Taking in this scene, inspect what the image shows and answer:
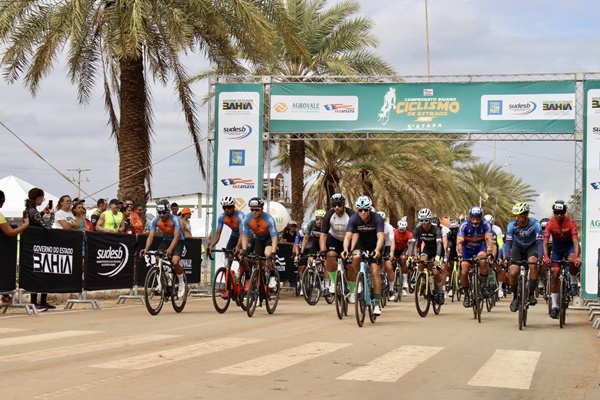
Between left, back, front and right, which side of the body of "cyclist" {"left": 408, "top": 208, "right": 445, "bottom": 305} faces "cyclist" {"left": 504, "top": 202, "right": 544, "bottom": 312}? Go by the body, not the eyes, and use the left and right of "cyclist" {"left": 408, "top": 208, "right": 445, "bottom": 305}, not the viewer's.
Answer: left

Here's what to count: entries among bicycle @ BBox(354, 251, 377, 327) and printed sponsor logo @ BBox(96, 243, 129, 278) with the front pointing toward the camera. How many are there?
2

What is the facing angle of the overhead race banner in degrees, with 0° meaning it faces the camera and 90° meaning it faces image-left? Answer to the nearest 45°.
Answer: approximately 0°

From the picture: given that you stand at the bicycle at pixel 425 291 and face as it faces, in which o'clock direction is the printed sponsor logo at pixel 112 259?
The printed sponsor logo is roughly at 2 o'clock from the bicycle.

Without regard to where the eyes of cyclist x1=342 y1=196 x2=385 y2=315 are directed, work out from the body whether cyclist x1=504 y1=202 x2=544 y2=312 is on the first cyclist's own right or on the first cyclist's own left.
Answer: on the first cyclist's own left

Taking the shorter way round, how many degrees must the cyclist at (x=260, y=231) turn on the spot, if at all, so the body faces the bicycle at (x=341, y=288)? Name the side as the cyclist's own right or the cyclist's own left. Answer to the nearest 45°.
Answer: approximately 90° to the cyclist's own left
